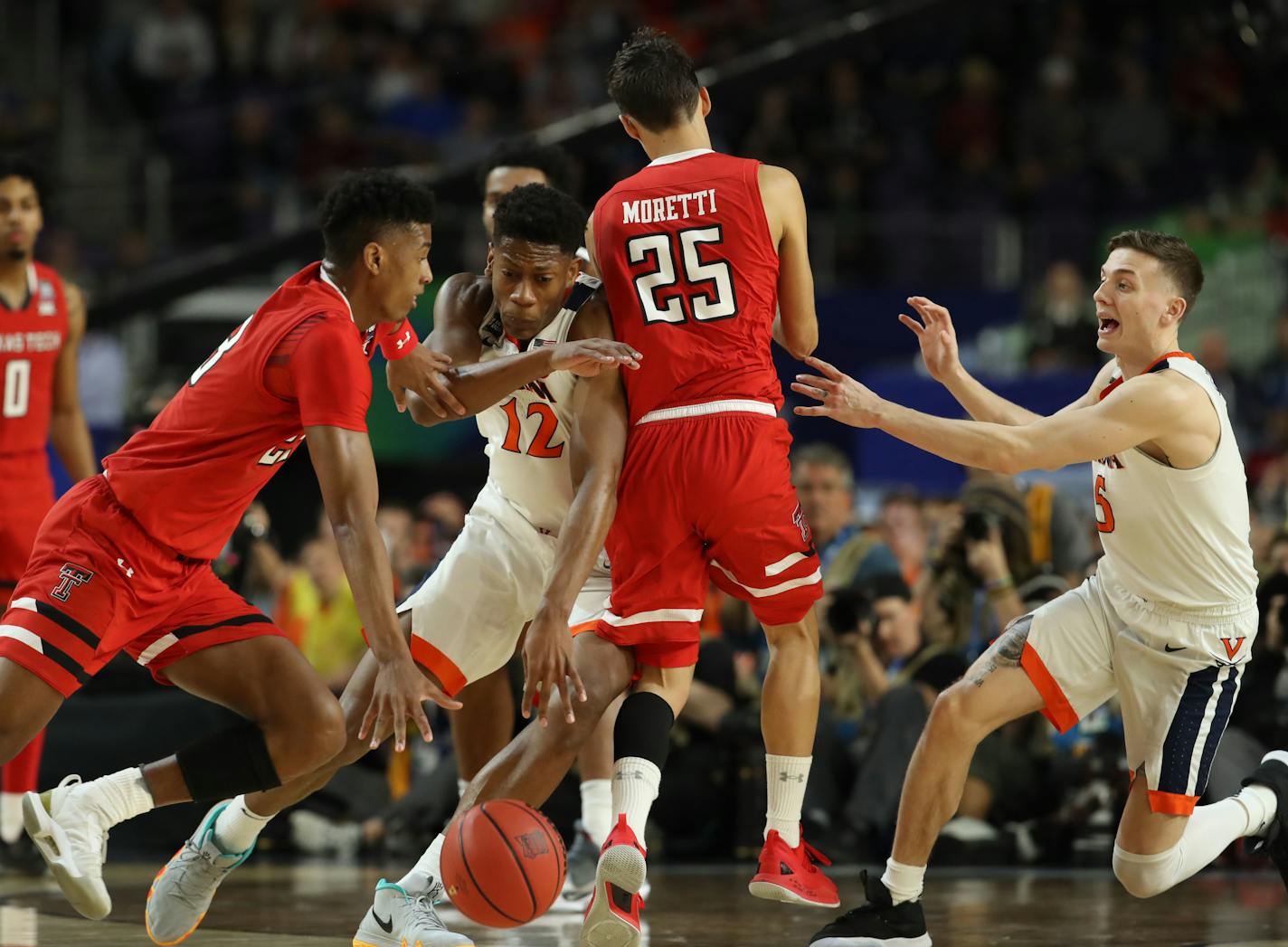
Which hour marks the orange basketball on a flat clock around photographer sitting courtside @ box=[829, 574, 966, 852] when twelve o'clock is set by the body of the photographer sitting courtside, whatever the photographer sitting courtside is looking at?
The orange basketball is roughly at 11 o'clock from the photographer sitting courtside.

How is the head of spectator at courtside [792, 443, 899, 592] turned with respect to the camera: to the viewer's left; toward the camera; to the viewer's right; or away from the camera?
toward the camera

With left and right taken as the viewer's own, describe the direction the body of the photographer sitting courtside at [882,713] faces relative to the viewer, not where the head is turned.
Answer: facing the viewer and to the left of the viewer

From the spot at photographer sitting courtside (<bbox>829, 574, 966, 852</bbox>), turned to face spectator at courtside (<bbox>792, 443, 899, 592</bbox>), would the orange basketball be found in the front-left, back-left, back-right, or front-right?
back-left
